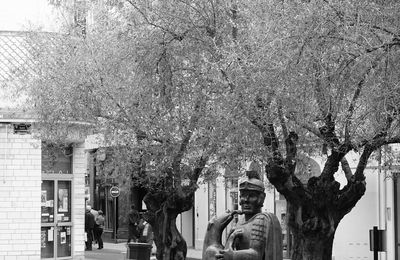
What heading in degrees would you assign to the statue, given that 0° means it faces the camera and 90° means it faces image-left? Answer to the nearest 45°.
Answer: approximately 45°

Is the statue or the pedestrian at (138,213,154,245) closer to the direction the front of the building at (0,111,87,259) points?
the statue

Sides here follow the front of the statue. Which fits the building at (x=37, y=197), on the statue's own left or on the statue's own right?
on the statue's own right

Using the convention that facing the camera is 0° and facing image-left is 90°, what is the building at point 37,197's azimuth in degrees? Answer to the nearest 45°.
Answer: approximately 0°

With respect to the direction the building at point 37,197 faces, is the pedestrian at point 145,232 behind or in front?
behind

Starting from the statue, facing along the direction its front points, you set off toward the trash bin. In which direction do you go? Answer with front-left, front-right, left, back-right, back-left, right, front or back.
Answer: back-right
